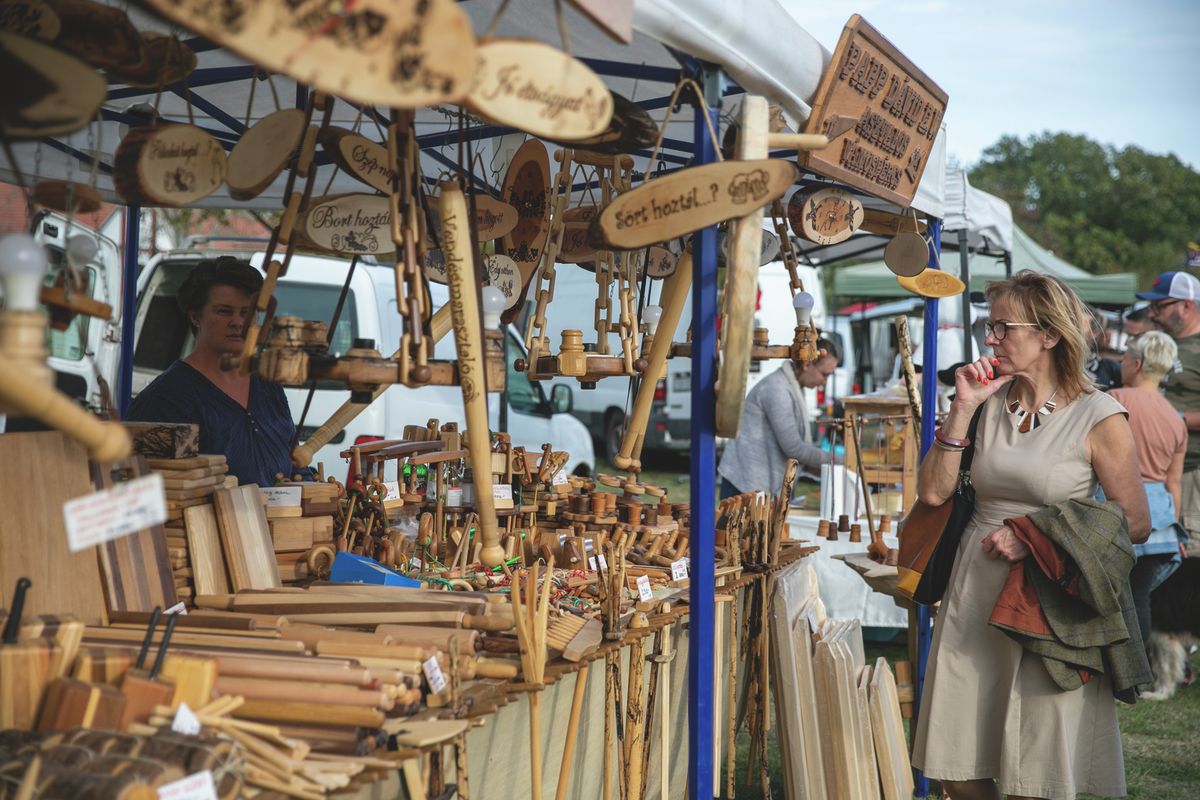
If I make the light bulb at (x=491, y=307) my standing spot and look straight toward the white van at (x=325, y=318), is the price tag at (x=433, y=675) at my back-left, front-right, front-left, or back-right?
back-left

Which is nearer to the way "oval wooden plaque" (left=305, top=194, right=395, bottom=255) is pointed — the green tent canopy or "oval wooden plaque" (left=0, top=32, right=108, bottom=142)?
the oval wooden plaque

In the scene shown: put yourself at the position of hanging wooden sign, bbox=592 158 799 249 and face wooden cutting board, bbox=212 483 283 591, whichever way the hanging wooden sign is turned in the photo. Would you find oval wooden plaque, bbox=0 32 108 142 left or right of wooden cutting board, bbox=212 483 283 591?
left

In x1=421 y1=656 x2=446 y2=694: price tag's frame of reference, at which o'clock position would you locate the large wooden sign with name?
The large wooden sign with name is roughly at 8 o'clock from the price tag.

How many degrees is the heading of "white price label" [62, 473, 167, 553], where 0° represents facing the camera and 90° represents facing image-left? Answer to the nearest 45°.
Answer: approximately 0°

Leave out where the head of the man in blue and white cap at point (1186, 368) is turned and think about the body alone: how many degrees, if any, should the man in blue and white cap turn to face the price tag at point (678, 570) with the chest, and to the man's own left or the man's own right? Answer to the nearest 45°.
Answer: approximately 45° to the man's own left

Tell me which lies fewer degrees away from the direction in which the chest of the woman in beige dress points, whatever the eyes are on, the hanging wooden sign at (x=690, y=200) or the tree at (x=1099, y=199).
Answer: the hanging wooden sign

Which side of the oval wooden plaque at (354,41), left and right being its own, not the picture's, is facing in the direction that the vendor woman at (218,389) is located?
back

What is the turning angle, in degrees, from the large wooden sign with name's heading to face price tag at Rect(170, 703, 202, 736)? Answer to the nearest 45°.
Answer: approximately 90° to its right

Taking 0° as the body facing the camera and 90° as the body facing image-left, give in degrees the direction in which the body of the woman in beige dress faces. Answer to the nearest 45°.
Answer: approximately 45°

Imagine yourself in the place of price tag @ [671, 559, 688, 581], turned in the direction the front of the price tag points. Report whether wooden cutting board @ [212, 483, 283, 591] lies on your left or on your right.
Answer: on your right
